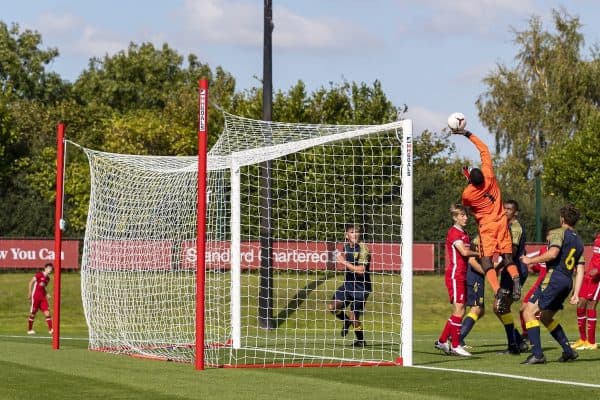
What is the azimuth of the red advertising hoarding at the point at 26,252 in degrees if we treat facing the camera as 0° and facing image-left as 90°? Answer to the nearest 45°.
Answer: approximately 0°

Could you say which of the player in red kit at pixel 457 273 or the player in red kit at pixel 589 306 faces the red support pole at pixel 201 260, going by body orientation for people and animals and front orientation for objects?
the player in red kit at pixel 589 306

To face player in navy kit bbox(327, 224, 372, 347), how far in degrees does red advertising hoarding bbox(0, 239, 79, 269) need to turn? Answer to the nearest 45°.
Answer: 0° — it already faces them

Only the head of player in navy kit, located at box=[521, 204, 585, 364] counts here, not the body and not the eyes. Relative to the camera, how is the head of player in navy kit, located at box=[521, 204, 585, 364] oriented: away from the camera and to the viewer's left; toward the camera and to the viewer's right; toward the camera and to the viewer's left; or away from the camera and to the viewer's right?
away from the camera and to the viewer's left

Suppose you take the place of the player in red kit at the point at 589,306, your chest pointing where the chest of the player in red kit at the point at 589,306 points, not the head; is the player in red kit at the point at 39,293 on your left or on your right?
on your right

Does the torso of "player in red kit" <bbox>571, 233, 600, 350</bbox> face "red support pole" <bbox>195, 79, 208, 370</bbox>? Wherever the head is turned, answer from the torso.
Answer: yes

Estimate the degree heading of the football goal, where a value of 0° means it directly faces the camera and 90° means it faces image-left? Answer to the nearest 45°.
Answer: approximately 270°

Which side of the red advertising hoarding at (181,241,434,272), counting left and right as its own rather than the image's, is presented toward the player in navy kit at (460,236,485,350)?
front

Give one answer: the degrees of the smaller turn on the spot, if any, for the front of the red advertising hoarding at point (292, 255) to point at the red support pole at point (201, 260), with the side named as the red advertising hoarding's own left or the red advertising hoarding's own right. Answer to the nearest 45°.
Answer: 0° — it already faces it

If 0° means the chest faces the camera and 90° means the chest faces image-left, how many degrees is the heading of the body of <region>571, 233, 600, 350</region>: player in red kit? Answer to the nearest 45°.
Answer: approximately 45°
